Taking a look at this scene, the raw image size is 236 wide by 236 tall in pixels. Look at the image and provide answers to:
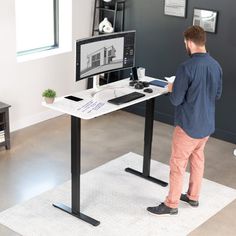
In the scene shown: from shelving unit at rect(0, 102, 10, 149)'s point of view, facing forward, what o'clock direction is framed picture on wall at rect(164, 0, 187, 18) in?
The framed picture on wall is roughly at 10 o'clock from the shelving unit.

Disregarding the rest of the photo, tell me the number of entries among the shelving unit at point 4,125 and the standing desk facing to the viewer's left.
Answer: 0

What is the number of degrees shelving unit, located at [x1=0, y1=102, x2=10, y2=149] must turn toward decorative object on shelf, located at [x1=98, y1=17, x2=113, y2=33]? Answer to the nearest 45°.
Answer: approximately 90° to its left

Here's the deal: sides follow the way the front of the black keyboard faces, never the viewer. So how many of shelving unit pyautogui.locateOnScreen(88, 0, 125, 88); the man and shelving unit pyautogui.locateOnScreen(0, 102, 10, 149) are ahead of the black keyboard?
1

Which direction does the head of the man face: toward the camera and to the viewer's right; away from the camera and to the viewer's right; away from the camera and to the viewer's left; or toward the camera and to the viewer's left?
away from the camera and to the viewer's left

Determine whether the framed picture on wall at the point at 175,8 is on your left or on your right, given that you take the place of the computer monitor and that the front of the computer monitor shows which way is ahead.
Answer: on your left

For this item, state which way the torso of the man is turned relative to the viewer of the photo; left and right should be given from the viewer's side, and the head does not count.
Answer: facing away from the viewer and to the left of the viewer

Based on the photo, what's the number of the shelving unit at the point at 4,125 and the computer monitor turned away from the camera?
0

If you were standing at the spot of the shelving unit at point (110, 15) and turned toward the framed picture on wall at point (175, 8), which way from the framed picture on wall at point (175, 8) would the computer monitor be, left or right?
right

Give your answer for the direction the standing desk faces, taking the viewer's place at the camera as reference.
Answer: facing the viewer and to the right of the viewer

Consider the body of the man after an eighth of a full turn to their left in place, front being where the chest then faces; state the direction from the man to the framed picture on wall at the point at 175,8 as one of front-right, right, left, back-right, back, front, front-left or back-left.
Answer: right

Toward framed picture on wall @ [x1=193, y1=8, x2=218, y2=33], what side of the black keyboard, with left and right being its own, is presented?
left

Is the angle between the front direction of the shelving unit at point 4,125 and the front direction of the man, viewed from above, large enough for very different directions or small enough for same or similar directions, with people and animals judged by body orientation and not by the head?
very different directions

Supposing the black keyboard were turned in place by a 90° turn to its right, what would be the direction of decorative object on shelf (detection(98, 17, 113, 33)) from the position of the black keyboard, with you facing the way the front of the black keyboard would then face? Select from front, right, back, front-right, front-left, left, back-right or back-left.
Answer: back-right
